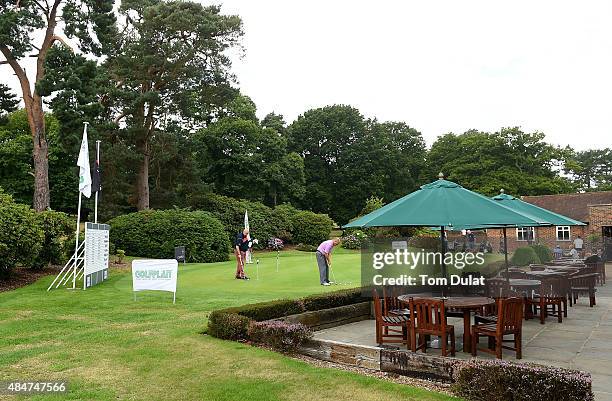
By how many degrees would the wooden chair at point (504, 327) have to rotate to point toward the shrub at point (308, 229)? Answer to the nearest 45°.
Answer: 0° — it already faces it

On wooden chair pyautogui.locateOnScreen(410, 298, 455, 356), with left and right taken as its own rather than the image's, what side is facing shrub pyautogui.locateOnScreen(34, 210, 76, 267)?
left

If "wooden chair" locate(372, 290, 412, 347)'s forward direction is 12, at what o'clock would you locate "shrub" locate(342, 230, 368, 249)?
The shrub is roughly at 9 o'clock from the wooden chair.

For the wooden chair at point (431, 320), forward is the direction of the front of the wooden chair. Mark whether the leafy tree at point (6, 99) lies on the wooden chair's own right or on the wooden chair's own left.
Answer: on the wooden chair's own left

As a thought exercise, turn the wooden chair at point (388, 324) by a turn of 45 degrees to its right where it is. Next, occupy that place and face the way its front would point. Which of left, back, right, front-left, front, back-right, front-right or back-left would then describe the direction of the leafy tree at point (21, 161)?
back

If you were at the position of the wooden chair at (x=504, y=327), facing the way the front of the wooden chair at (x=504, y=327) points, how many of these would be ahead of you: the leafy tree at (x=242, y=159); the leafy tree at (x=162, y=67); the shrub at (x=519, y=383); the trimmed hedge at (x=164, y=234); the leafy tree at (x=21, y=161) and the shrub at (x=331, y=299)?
5

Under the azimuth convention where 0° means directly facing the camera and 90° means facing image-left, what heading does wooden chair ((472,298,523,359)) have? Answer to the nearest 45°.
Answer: approximately 135°

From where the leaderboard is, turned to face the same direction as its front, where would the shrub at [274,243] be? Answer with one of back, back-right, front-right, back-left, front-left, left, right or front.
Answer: left

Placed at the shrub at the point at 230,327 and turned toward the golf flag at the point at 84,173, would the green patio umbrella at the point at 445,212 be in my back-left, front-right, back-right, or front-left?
back-right

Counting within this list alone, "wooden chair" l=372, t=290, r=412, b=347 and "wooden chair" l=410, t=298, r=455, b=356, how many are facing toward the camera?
0

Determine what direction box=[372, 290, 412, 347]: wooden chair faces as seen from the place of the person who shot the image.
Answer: facing to the right of the viewer

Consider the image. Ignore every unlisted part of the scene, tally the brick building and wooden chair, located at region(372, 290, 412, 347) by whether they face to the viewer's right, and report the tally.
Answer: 1

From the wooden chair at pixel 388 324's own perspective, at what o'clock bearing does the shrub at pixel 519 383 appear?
The shrub is roughly at 2 o'clock from the wooden chair.

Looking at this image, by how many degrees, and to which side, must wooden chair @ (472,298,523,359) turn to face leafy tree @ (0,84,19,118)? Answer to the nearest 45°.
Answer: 0° — it already faces it

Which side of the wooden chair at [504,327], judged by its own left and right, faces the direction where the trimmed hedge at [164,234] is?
front

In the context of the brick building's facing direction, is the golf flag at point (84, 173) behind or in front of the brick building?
in front

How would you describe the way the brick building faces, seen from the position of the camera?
facing the viewer
